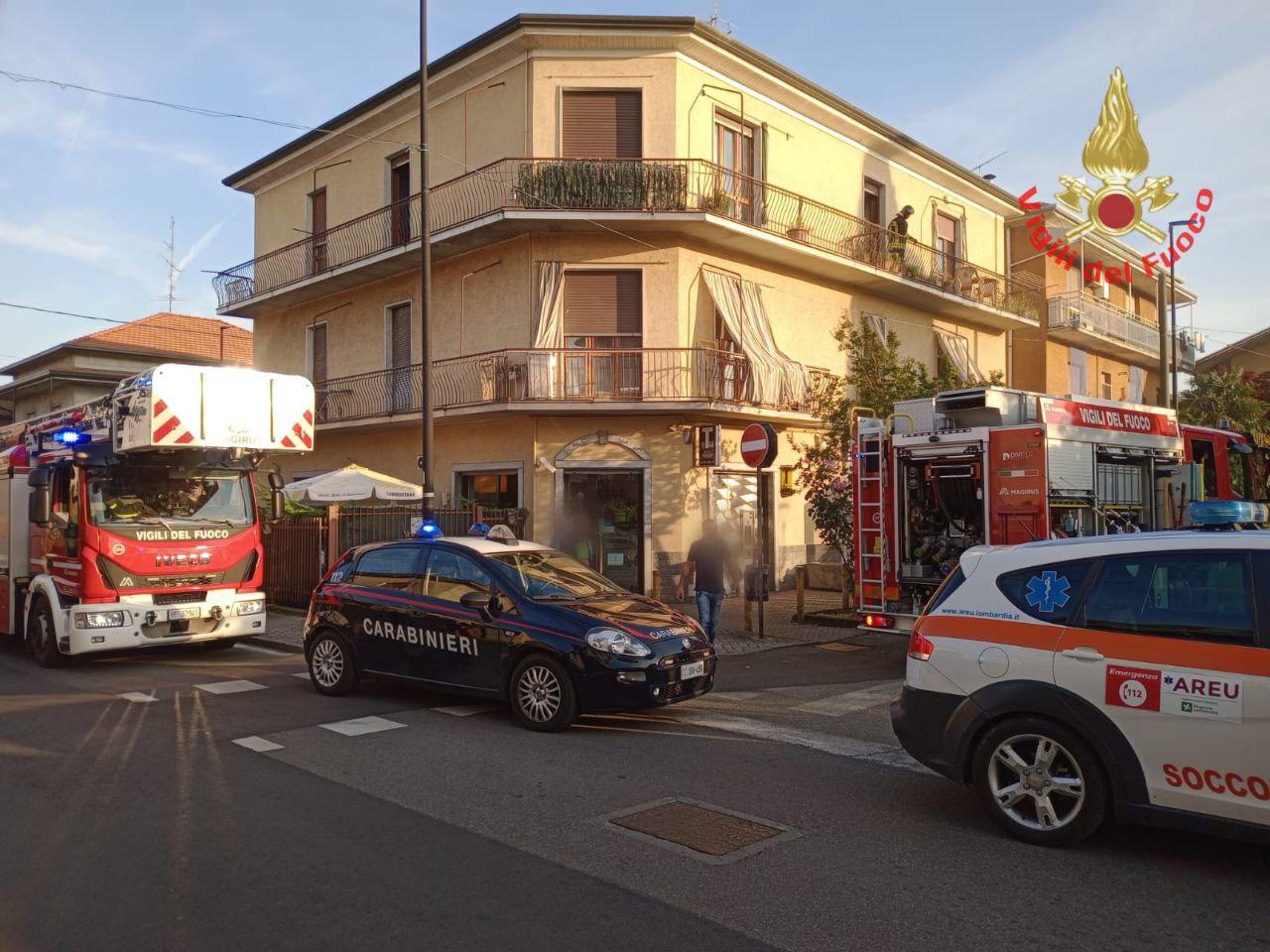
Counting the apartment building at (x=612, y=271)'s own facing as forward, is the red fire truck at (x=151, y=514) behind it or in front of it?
in front

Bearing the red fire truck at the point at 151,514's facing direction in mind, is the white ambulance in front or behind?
in front

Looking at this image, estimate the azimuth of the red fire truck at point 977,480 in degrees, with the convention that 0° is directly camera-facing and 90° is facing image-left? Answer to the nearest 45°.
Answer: approximately 225°

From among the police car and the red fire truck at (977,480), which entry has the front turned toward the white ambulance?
the police car

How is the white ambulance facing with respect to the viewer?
to the viewer's right

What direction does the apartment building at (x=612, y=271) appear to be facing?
toward the camera

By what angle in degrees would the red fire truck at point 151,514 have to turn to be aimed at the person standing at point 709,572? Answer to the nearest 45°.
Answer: approximately 45° to its left

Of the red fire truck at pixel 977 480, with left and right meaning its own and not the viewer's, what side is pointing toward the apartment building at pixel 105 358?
left

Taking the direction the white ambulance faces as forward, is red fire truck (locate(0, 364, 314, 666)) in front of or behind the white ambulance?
behind

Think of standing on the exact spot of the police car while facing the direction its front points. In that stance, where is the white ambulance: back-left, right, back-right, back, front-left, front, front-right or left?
front

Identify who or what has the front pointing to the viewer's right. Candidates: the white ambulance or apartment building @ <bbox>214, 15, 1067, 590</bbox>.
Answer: the white ambulance

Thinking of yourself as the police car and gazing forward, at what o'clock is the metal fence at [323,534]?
The metal fence is roughly at 7 o'clock from the police car.

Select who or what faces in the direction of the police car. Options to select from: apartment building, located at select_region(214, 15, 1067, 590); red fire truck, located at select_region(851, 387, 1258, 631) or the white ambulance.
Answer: the apartment building

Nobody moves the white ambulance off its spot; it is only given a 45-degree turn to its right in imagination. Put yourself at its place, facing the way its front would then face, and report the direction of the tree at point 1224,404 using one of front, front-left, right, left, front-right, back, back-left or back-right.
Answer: back-left

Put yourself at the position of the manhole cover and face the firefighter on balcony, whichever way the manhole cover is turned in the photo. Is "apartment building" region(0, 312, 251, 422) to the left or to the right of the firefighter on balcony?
left

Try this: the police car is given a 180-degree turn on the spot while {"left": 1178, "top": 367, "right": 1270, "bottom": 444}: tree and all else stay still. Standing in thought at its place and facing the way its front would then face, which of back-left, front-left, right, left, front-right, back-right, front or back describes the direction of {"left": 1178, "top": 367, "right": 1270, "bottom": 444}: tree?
right

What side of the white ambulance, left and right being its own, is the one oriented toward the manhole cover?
back

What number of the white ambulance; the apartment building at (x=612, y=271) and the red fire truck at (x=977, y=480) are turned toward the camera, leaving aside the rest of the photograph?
1
